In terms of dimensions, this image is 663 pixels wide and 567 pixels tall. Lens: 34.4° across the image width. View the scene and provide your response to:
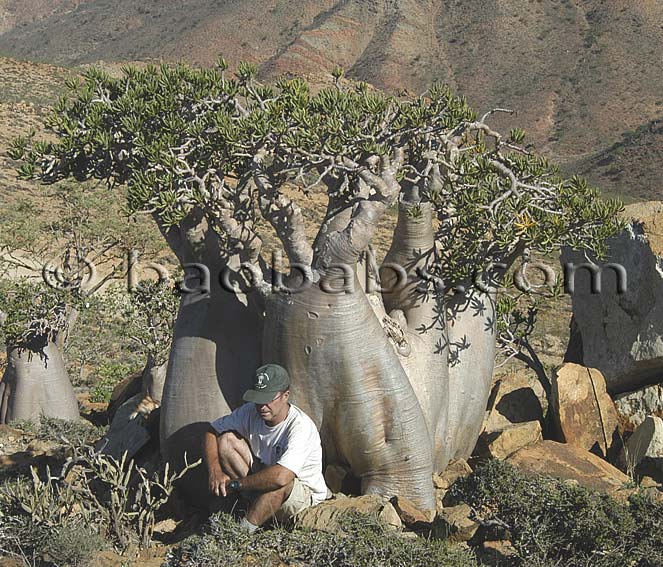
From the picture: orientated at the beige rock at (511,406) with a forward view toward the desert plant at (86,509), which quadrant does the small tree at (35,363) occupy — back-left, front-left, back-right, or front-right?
front-right

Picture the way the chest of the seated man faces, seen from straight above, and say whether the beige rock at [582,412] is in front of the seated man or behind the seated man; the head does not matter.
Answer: behind

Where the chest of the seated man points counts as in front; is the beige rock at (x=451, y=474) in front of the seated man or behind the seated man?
behind

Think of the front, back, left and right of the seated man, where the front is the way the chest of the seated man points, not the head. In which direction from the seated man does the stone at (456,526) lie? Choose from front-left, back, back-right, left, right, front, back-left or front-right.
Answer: back-left

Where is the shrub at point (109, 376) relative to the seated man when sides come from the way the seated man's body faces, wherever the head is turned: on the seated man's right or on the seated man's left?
on the seated man's right

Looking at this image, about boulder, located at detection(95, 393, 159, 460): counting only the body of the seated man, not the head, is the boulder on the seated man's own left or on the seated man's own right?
on the seated man's own right

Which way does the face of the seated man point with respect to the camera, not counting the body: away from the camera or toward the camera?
toward the camera

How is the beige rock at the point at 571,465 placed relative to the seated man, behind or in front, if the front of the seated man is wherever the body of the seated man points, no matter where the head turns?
behind

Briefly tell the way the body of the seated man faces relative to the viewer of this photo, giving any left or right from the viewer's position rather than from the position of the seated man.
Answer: facing the viewer and to the left of the viewer
